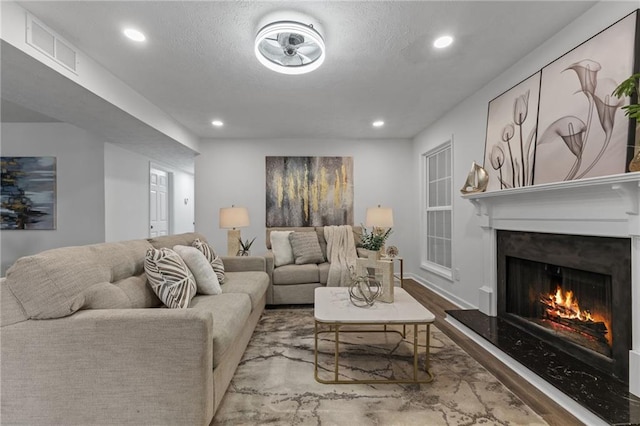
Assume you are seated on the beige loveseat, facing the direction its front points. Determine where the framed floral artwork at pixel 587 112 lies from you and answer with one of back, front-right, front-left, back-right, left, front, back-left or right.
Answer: front-left

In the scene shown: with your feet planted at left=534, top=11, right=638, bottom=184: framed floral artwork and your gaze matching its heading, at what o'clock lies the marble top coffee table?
The marble top coffee table is roughly at 12 o'clock from the framed floral artwork.

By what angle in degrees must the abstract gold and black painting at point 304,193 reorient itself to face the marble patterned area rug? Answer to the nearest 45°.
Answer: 0° — it already faces it

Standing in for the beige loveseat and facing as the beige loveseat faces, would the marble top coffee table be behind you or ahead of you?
ahead

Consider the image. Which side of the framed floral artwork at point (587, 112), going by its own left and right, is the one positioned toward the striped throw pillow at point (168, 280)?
front

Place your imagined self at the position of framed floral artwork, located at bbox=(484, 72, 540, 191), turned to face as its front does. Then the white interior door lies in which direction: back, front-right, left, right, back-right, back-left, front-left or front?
front-right

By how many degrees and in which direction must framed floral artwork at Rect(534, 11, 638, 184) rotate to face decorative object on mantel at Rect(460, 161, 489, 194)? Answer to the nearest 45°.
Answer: approximately 90° to its right

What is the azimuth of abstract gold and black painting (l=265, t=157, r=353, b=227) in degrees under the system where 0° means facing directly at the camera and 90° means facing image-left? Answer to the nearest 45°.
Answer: approximately 0°

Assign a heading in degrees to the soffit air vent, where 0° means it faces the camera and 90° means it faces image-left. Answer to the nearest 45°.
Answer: approximately 315°

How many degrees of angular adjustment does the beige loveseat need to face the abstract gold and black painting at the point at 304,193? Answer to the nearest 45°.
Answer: approximately 180°

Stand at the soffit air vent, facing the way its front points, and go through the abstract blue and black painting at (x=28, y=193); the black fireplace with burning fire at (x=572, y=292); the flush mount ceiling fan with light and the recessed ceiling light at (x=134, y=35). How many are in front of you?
3

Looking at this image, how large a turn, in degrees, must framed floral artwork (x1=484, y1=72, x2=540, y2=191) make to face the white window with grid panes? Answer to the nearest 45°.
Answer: approximately 90° to its right
